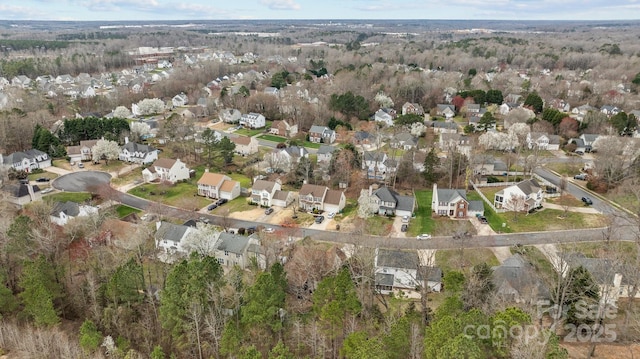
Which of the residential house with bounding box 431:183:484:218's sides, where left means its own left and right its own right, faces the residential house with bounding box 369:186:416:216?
right

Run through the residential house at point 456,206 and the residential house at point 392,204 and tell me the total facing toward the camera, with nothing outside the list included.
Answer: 2

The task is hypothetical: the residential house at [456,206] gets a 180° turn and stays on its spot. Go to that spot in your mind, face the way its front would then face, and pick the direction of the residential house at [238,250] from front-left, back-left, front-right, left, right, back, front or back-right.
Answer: back-left

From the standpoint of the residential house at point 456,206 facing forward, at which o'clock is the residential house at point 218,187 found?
the residential house at point 218,187 is roughly at 3 o'clock from the residential house at point 456,206.

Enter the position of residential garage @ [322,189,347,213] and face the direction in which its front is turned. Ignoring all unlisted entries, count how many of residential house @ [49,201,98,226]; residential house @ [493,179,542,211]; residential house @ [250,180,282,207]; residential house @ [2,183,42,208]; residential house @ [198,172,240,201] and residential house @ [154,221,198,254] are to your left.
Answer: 1

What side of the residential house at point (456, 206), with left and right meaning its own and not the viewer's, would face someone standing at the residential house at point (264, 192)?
right

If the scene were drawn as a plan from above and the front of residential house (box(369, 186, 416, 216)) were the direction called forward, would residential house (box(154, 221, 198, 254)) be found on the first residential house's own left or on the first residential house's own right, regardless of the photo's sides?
on the first residential house's own right

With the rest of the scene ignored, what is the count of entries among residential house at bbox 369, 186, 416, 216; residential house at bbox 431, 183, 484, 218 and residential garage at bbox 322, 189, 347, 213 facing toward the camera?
3

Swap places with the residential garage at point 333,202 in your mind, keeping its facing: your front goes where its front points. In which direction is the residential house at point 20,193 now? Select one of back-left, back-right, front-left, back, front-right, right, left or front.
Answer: right

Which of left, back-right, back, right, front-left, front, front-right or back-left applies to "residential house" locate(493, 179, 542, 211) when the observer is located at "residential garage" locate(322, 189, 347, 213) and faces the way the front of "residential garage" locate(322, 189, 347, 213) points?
left

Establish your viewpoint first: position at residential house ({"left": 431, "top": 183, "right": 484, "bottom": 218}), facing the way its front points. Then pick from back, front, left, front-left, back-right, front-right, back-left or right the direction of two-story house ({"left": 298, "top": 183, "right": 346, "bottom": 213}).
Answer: right

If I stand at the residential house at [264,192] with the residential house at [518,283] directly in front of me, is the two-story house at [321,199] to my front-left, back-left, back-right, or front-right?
front-left

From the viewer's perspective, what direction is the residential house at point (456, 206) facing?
toward the camera

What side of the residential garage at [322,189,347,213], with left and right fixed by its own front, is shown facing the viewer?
front

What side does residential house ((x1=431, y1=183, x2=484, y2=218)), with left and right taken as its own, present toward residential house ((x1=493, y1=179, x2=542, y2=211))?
left

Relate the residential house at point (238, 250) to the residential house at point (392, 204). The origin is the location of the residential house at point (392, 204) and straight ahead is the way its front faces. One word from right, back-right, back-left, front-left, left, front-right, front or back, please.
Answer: front-right
